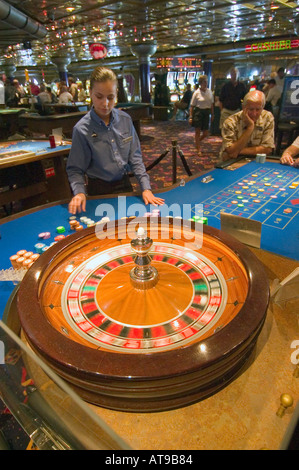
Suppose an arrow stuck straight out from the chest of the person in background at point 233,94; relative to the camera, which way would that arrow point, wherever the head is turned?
toward the camera

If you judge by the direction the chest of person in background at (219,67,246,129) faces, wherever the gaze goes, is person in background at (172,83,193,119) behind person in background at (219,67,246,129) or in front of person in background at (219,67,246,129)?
behind

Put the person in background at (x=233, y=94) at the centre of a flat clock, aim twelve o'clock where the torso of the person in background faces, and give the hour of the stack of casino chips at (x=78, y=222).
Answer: The stack of casino chips is roughly at 12 o'clock from the person in background.

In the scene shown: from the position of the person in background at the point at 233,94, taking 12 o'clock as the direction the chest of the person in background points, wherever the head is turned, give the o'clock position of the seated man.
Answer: The seated man is roughly at 12 o'clock from the person in background.

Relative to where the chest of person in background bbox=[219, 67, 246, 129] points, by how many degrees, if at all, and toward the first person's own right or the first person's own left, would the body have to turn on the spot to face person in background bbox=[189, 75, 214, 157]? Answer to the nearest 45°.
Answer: approximately 90° to the first person's own right

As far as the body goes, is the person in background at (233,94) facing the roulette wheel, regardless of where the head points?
yes

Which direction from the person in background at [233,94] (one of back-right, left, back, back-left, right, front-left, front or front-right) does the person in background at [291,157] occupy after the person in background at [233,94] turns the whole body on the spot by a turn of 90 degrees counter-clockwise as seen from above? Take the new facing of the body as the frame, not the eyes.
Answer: right

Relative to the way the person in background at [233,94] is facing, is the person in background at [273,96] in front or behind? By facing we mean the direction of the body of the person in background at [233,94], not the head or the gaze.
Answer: behind

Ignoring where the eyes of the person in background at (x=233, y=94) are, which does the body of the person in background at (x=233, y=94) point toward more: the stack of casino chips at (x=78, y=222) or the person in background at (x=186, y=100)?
the stack of casino chips

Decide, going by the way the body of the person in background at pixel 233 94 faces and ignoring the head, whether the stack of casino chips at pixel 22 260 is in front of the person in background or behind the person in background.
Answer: in front

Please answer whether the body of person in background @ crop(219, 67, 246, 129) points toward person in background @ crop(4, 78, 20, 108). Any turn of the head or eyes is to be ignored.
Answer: no
